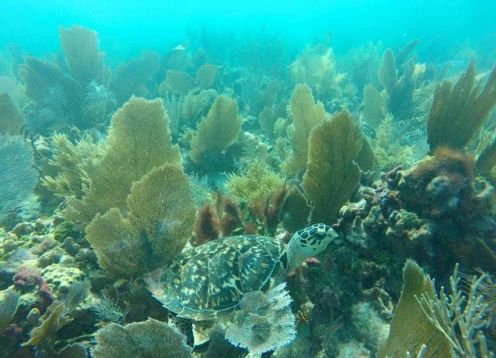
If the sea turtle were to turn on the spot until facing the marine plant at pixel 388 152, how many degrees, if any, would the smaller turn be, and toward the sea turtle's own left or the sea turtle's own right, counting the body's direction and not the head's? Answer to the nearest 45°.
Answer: approximately 45° to the sea turtle's own left

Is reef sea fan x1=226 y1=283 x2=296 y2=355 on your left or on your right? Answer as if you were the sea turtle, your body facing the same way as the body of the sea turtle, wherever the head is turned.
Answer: on your right

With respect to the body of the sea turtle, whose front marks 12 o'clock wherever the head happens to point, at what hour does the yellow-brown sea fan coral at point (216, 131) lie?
The yellow-brown sea fan coral is roughly at 9 o'clock from the sea turtle.

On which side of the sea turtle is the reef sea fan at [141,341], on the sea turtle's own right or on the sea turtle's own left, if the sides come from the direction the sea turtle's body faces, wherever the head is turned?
on the sea turtle's own right

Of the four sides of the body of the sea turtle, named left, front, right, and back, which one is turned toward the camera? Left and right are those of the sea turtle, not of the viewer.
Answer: right

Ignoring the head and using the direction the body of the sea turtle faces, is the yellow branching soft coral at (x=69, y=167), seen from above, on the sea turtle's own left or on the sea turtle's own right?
on the sea turtle's own left

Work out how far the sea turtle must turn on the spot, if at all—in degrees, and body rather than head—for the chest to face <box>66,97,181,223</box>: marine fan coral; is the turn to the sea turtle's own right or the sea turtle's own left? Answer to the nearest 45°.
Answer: approximately 135° to the sea turtle's own left
